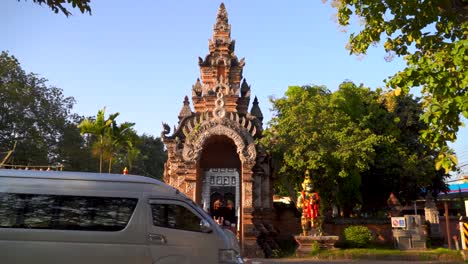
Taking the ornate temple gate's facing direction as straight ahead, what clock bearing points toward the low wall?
The low wall is roughly at 9 o'clock from the ornate temple gate.

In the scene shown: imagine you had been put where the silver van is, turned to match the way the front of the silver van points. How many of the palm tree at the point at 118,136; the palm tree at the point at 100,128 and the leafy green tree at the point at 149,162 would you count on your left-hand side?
3

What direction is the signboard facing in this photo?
toward the camera

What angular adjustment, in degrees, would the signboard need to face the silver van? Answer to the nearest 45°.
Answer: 0° — it already faces it

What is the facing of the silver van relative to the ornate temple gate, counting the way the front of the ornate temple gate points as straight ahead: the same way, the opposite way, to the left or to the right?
to the left

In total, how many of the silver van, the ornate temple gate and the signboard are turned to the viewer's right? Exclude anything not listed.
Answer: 1

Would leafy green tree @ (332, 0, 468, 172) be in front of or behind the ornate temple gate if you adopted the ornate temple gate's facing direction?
in front

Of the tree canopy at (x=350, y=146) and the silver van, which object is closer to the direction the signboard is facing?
the silver van

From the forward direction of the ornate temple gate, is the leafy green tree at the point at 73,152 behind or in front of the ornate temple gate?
behind

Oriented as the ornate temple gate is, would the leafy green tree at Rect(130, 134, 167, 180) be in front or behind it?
behind

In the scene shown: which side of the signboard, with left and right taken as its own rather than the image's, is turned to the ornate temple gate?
right

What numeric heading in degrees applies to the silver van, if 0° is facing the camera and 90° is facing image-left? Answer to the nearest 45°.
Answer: approximately 270°

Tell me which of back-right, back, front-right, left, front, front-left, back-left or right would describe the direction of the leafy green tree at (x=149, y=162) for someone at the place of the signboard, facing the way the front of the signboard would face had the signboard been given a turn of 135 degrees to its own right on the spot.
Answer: front

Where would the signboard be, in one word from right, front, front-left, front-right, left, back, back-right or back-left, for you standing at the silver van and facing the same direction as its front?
front-left
